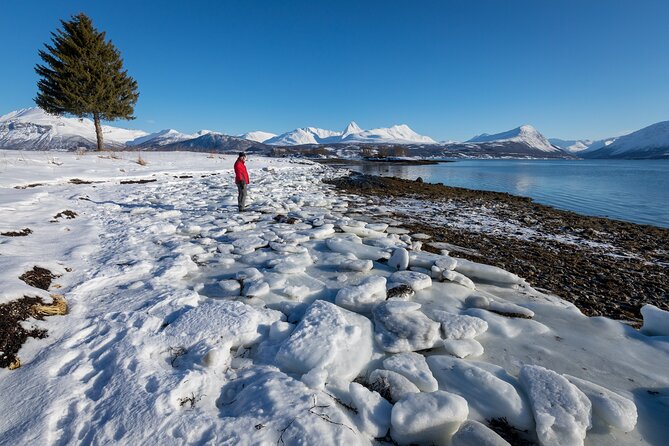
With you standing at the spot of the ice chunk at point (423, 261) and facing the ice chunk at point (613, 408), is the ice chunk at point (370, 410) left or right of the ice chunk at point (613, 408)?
right

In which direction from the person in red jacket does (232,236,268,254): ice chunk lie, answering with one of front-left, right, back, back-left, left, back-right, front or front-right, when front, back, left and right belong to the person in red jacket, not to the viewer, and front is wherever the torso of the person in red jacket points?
right

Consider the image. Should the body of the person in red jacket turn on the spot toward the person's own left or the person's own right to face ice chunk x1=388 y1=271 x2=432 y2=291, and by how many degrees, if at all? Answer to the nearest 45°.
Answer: approximately 90° to the person's own right

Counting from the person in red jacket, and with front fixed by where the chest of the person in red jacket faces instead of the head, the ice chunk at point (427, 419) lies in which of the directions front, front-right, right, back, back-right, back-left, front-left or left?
right

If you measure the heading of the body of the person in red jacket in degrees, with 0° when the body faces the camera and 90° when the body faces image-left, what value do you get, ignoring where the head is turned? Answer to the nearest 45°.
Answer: approximately 270°

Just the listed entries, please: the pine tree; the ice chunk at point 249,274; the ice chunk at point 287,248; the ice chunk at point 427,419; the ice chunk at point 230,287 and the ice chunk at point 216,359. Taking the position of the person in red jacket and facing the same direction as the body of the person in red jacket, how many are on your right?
5

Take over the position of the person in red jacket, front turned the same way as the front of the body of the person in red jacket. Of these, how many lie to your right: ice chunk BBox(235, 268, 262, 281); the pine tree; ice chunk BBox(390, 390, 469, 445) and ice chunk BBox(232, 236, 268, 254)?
3

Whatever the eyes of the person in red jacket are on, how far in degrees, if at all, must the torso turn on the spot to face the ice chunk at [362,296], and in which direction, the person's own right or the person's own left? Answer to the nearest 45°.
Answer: approximately 90° to the person's own right

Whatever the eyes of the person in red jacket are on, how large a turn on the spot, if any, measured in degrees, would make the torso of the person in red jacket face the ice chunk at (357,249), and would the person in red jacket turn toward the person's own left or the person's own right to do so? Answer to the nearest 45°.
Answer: approximately 45° to the person's own right

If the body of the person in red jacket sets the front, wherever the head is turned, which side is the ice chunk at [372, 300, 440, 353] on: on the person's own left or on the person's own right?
on the person's own right

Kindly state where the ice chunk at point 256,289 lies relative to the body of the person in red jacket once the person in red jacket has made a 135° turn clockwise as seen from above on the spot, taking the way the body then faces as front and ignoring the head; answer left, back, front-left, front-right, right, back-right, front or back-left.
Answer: front-left
